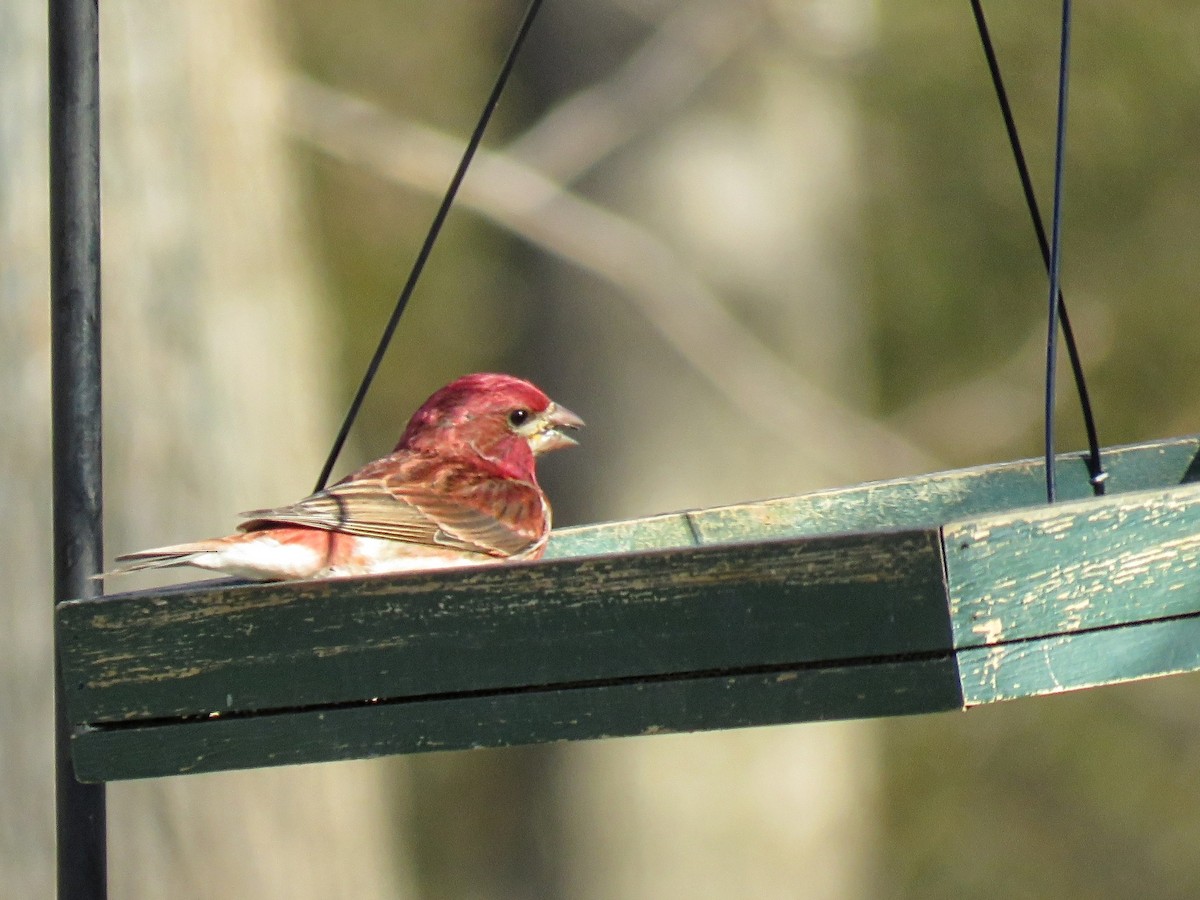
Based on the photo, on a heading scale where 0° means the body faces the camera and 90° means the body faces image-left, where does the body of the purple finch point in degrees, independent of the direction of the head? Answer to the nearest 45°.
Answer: approximately 270°

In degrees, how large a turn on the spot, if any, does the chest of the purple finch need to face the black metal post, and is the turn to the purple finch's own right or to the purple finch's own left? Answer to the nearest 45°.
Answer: approximately 135° to the purple finch's own right
